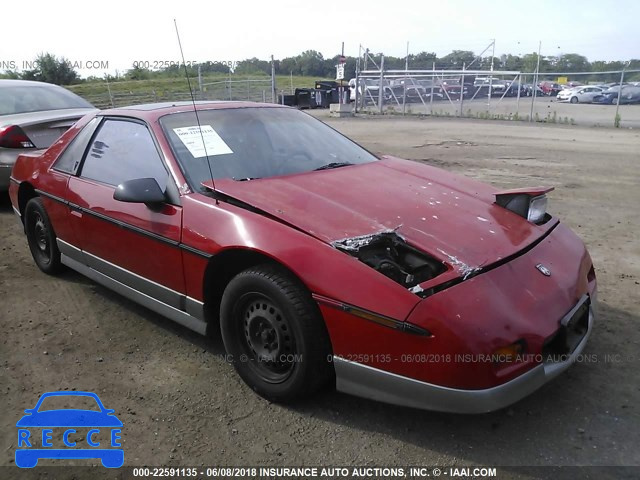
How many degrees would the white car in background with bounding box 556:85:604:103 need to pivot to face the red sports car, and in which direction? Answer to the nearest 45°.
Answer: approximately 45° to its left

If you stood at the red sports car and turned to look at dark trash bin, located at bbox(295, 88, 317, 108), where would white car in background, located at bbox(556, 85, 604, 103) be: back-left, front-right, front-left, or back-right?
front-right

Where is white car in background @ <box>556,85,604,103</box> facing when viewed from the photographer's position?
facing the viewer and to the left of the viewer

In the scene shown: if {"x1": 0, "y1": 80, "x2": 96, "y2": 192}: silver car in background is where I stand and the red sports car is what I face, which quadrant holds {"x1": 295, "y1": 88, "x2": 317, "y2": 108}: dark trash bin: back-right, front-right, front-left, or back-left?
back-left

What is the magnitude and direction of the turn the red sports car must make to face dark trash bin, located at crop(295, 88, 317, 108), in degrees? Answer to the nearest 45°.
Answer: approximately 135° to its left

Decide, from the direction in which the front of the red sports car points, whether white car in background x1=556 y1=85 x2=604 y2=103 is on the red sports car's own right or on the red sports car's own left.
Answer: on the red sports car's own left

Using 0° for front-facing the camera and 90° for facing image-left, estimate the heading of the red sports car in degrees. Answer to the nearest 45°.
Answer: approximately 315°

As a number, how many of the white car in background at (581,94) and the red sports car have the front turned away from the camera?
0
